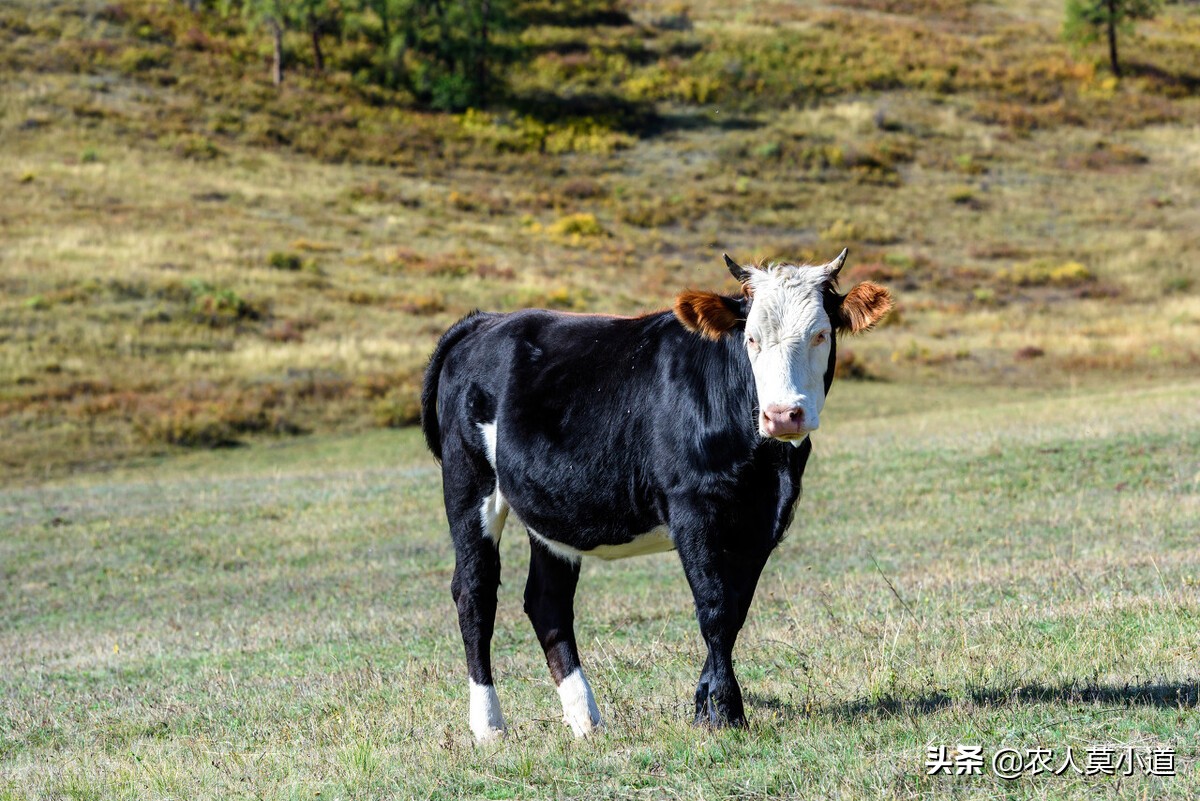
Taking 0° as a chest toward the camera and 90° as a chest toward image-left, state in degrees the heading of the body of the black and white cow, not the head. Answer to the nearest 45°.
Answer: approximately 315°

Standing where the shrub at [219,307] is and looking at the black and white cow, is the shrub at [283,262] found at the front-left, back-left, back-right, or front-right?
back-left

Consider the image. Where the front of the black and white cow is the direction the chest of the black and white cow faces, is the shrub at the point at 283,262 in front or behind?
behind

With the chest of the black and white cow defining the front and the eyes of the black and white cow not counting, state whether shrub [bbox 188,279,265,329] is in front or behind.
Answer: behind
